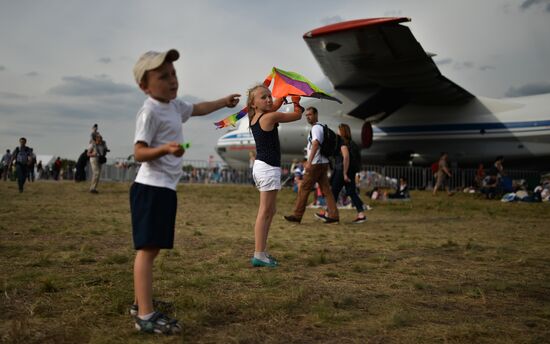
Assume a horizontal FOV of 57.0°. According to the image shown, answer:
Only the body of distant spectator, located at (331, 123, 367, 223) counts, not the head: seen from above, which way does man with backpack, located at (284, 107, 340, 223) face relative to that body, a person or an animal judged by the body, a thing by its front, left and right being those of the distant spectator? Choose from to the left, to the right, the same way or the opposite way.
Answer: the same way

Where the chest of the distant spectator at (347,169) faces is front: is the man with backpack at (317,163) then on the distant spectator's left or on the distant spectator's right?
on the distant spectator's left

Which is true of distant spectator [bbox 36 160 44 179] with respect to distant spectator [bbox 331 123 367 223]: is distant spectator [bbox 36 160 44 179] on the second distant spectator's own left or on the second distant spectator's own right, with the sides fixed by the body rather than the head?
on the second distant spectator's own right

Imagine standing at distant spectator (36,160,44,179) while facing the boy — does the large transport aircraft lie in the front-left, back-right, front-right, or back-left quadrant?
front-left

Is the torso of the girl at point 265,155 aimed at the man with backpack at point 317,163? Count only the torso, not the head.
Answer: no

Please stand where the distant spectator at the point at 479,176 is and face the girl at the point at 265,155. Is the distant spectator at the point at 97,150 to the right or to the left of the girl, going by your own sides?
right

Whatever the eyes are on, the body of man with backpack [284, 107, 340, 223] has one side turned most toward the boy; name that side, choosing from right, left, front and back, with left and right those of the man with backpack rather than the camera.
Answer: left

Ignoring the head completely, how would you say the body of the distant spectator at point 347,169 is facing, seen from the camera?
to the viewer's left

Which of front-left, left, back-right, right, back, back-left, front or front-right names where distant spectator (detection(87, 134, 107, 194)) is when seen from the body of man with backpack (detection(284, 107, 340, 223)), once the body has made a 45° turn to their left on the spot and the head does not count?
right

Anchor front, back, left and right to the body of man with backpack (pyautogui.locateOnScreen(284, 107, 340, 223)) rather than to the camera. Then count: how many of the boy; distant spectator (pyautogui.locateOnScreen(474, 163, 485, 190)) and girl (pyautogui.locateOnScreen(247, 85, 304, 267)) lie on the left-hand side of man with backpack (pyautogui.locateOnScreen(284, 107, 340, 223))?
2

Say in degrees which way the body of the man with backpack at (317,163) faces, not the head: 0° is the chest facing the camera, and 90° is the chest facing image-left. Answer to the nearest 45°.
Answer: approximately 90°

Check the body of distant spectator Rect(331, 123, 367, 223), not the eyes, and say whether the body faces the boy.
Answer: no

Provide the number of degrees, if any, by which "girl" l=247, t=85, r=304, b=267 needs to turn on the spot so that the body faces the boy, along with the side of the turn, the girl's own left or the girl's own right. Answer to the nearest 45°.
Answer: approximately 90° to the girl's own right

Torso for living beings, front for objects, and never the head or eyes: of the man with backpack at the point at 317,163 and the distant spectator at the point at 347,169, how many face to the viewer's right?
0
